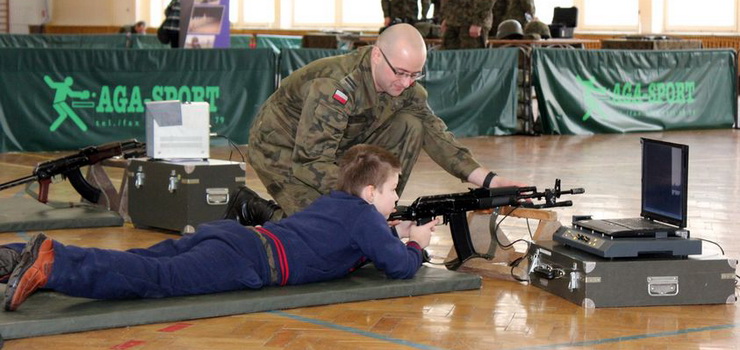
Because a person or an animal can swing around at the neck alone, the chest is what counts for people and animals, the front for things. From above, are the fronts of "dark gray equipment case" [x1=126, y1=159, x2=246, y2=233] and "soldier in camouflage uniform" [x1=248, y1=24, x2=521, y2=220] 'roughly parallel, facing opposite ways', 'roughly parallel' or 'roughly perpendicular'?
roughly perpendicular

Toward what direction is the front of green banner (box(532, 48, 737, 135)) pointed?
toward the camera

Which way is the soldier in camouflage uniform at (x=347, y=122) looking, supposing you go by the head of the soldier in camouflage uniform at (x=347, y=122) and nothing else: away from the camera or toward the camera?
toward the camera

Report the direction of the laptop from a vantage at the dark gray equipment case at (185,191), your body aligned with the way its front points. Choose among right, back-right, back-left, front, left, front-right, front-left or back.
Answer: left

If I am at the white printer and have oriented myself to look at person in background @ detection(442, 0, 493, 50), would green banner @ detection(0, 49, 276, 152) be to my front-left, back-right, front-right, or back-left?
front-left

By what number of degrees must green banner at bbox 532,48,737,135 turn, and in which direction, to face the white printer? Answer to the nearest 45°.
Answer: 0° — it already faces it

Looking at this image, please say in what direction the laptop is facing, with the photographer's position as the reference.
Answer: facing the viewer and to the left of the viewer

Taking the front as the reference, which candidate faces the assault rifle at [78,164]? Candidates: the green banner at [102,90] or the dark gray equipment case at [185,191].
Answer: the green banner

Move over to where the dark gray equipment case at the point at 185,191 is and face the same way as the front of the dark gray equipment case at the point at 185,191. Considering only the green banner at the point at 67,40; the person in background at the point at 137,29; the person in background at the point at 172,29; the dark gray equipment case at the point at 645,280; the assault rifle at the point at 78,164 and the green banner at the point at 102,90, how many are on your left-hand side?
1

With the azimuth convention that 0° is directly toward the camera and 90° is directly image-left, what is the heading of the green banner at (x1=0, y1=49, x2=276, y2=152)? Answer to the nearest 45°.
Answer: approximately 0°

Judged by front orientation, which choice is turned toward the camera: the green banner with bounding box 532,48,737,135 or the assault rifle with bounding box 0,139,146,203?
the green banner

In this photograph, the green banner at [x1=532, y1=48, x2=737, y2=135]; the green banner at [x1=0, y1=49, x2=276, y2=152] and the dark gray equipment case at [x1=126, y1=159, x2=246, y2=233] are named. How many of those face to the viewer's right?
0

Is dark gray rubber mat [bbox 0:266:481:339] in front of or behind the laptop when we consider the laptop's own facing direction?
in front
